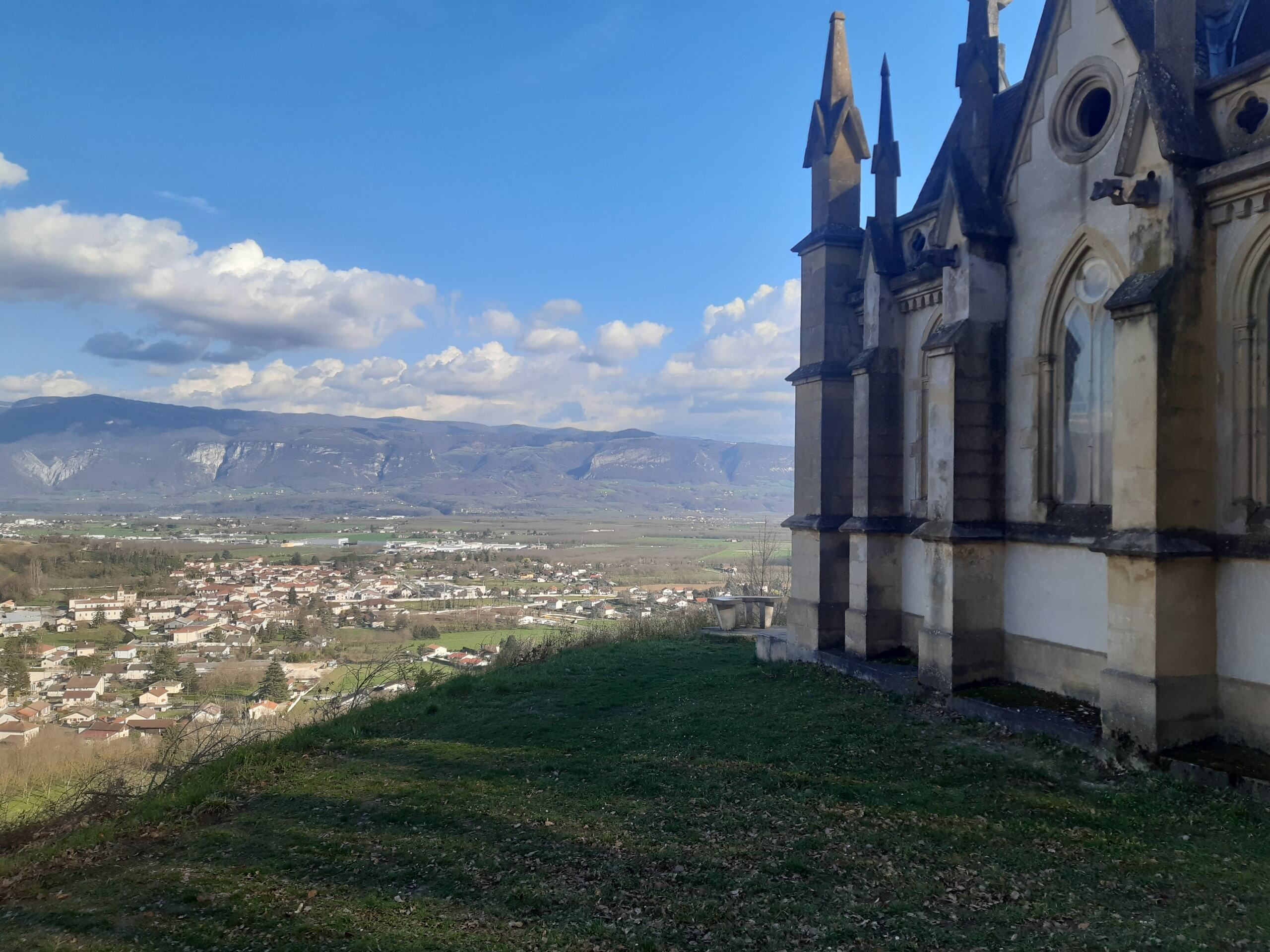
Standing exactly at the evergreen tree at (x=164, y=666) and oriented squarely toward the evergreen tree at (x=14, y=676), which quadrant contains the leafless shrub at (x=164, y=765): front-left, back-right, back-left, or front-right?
back-left

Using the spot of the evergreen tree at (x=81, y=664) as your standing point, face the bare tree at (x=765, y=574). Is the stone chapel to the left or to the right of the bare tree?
right
